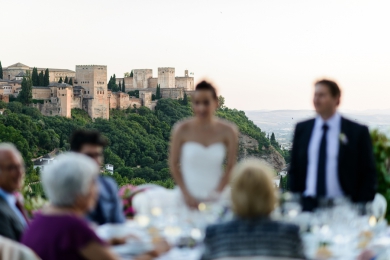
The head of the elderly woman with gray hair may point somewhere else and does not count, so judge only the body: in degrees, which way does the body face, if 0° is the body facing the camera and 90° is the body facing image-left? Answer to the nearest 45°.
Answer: approximately 225°

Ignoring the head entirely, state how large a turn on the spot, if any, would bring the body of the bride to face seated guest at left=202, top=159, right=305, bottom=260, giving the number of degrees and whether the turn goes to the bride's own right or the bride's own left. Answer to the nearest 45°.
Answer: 0° — they already face them

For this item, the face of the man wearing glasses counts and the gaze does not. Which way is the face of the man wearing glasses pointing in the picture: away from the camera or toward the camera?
toward the camera

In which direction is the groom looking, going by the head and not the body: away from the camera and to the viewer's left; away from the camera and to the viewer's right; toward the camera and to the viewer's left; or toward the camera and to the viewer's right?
toward the camera and to the viewer's left

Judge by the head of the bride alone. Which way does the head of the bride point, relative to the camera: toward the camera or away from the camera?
toward the camera

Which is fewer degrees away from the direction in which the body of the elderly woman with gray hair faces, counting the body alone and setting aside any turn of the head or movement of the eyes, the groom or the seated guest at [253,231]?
the groom

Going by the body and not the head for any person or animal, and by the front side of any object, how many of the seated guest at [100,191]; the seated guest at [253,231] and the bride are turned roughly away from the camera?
1

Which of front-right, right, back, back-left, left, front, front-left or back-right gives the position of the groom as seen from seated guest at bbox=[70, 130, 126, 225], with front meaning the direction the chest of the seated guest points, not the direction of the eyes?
front-left

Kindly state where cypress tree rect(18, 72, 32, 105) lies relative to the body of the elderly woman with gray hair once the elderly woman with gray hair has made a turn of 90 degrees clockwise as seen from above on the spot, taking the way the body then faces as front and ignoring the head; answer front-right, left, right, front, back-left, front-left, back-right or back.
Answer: back-left

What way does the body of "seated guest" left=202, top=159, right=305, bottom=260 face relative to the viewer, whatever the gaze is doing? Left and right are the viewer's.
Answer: facing away from the viewer

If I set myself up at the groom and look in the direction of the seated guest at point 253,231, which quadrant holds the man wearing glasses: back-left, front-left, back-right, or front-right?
front-right

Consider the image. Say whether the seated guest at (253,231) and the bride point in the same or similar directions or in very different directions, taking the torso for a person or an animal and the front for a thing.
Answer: very different directions

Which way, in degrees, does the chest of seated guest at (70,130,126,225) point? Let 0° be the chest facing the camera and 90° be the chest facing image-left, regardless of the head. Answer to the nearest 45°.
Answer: approximately 315°

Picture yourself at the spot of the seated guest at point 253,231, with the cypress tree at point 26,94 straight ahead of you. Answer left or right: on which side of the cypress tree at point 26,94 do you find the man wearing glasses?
left

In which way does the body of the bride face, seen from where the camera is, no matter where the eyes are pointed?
toward the camera
